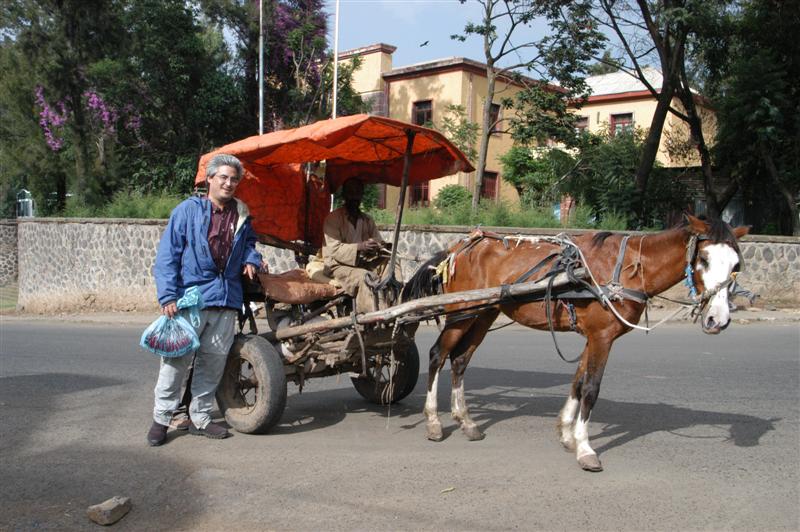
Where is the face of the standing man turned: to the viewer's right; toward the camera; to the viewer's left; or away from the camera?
toward the camera

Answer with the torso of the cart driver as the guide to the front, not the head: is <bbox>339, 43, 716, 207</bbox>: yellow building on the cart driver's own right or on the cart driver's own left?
on the cart driver's own left

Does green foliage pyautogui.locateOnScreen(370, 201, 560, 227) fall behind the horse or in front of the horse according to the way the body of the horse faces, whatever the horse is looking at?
behind

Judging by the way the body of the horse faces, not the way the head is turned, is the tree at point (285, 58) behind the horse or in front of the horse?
behind

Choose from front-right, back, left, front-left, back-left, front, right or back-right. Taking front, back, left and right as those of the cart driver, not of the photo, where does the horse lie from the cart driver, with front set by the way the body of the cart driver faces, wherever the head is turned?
front

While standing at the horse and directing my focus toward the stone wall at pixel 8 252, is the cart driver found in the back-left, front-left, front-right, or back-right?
front-left

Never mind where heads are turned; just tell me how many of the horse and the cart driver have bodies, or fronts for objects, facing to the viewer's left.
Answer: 0

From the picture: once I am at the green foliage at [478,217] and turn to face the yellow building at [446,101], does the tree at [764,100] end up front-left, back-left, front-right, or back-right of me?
front-right

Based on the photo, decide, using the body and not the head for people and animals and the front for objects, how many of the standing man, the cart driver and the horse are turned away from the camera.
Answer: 0

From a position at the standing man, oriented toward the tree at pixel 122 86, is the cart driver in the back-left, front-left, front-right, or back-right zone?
front-right

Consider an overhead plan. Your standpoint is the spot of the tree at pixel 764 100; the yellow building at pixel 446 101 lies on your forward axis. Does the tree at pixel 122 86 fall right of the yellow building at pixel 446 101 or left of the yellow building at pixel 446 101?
left

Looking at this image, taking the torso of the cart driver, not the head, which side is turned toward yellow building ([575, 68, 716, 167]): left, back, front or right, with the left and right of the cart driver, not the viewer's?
left

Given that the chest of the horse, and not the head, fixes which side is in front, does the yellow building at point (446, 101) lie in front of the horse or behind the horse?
behind

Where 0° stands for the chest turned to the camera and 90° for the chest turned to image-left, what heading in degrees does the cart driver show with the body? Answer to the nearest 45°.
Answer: approximately 315°

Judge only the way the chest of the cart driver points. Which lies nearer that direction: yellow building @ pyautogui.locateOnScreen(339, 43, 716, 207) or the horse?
the horse
